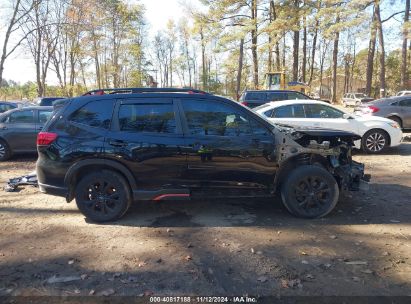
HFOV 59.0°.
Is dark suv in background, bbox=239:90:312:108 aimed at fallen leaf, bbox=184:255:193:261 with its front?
no

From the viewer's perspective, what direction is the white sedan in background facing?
to the viewer's right

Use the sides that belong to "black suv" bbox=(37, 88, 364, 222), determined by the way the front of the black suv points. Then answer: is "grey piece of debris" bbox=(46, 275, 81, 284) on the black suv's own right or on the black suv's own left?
on the black suv's own right

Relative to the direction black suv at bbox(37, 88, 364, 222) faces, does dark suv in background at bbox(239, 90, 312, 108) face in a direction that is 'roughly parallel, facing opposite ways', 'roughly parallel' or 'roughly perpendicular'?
roughly parallel

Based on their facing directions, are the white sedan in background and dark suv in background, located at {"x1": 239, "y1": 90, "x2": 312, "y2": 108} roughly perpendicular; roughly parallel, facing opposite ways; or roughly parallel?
roughly parallel

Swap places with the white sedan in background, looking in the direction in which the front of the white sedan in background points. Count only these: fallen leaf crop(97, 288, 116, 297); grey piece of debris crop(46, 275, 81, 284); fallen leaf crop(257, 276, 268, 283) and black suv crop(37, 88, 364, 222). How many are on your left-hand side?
0

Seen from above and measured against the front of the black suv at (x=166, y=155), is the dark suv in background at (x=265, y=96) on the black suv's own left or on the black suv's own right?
on the black suv's own left

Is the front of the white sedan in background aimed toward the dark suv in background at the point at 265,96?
no

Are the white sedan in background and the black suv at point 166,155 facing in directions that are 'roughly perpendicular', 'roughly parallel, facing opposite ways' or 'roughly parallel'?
roughly parallel

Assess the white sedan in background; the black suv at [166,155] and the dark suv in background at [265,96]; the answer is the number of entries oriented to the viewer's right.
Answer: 3

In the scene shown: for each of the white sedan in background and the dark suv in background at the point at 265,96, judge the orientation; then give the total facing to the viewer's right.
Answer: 2

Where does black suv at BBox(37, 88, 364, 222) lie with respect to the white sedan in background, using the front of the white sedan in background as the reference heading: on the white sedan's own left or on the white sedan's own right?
on the white sedan's own right

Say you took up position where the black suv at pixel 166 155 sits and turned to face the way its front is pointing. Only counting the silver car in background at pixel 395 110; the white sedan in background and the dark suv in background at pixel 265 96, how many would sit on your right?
0

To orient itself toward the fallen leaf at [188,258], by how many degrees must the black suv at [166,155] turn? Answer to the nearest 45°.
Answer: approximately 90° to its right

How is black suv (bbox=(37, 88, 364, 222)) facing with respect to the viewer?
to the viewer's right

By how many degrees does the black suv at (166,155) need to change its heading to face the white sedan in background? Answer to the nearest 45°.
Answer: approximately 45° to its left

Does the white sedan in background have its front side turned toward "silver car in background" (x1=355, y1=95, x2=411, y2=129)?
no

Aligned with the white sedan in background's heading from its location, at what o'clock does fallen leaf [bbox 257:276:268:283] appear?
The fallen leaf is roughly at 3 o'clock from the white sedan in background.
